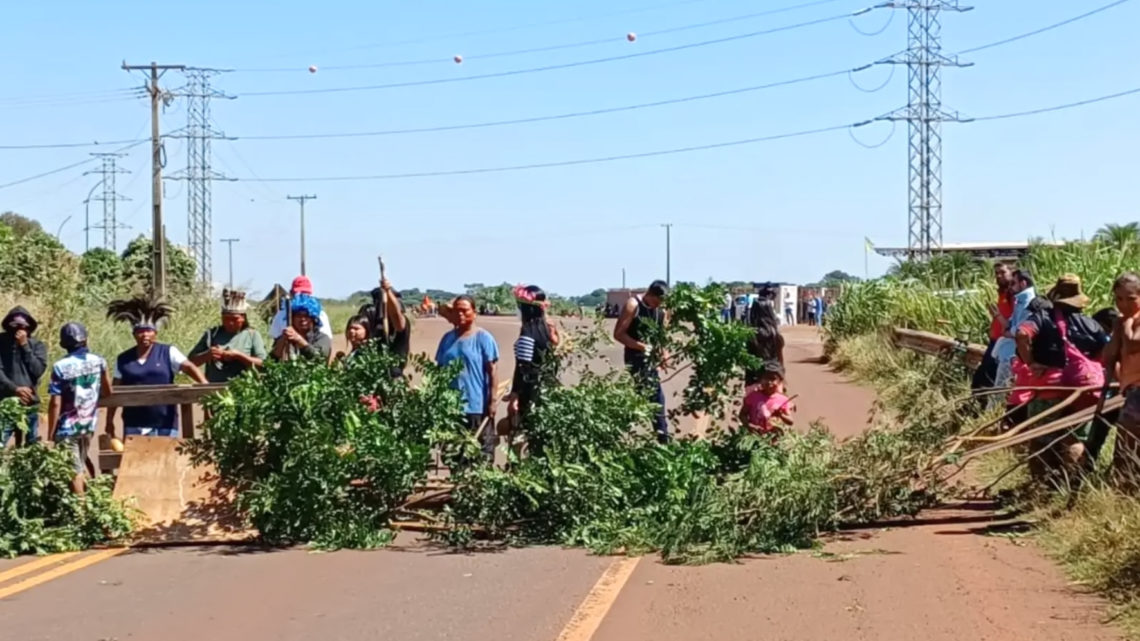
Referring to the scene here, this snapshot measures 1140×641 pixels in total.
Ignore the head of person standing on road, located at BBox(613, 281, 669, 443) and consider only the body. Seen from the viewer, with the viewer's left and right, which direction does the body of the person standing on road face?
facing the viewer and to the right of the viewer

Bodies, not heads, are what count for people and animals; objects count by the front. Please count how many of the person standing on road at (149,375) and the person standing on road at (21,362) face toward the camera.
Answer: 2

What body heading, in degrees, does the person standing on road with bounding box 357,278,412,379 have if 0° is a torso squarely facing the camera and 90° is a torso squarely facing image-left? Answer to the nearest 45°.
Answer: approximately 45°

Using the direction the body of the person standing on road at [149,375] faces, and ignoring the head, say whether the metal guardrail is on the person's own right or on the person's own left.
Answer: on the person's own left

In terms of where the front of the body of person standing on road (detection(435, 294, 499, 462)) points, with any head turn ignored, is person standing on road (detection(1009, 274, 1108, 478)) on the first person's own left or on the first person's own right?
on the first person's own left

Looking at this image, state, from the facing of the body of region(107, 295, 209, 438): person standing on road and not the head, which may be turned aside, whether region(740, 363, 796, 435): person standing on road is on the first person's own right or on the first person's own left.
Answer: on the first person's own left

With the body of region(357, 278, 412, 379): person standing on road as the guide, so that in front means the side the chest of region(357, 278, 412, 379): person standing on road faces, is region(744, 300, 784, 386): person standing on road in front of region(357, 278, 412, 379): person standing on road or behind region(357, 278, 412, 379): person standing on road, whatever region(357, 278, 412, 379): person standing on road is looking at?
behind

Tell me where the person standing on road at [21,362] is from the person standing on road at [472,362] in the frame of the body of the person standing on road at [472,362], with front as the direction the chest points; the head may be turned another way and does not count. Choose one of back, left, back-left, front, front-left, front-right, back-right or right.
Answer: front-right

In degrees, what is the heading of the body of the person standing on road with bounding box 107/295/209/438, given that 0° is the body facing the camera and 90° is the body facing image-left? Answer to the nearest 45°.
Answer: approximately 0°
